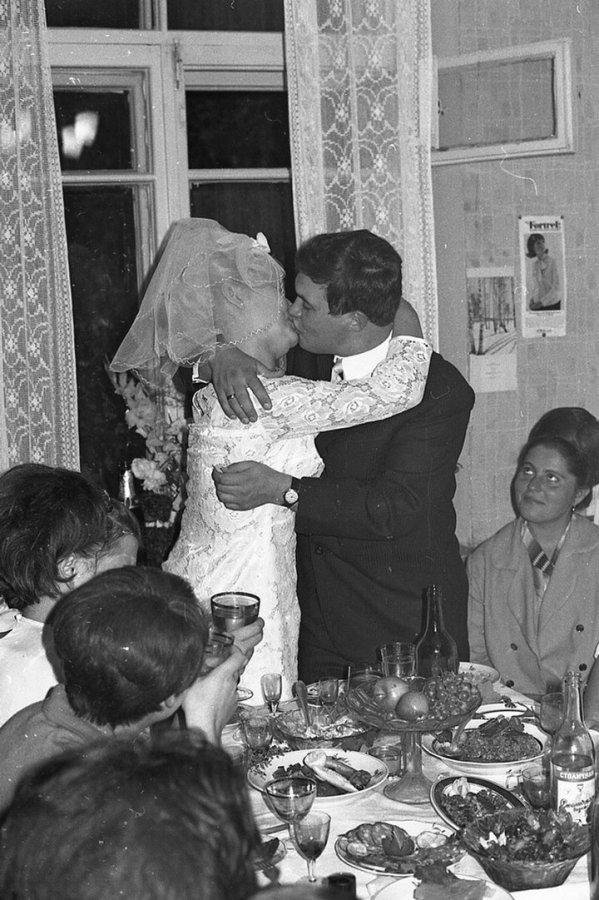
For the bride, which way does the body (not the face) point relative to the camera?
to the viewer's right

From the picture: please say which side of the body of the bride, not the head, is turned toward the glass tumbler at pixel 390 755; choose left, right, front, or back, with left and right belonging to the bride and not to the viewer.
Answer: right

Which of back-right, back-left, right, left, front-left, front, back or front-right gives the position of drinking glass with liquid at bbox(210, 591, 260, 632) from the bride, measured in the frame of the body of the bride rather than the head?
right

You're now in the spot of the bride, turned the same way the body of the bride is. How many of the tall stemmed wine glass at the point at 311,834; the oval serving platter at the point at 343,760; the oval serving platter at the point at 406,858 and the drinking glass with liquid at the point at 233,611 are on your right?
4

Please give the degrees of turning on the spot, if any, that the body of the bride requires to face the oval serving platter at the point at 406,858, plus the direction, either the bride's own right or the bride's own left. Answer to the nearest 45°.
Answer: approximately 90° to the bride's own right

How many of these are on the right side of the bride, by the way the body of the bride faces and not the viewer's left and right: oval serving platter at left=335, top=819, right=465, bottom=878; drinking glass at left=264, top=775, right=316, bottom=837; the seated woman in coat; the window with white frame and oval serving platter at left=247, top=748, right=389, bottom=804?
3

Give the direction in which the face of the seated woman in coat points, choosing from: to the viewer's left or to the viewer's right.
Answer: to the viewer's left

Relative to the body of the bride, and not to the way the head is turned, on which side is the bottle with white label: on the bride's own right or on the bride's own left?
on the bride's own right

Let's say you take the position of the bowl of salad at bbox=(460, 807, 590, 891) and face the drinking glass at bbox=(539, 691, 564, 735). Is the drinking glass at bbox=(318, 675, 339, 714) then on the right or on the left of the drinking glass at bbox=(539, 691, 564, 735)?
left

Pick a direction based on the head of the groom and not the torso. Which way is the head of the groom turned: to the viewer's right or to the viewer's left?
to the viewer's left

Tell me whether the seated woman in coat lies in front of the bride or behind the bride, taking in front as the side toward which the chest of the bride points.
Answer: in front
